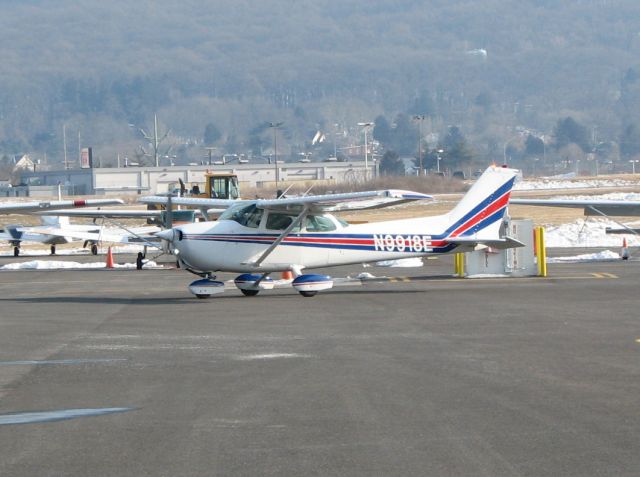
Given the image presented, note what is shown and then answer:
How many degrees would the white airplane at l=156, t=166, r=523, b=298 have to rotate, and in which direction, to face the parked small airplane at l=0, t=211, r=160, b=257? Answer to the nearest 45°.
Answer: approximately 45° to its right

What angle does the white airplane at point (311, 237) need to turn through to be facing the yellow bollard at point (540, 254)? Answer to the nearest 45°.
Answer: approximately 135° to its right

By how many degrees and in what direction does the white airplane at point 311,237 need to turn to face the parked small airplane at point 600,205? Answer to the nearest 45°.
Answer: approximately 135° to its right

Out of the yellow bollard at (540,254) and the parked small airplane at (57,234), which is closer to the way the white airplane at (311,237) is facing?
the parked small airplane

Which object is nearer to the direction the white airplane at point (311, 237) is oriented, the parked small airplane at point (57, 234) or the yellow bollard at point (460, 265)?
the parked small airplane

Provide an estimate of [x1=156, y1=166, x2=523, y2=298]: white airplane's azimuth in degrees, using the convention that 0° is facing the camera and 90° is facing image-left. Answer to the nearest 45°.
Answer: approximately 90°
